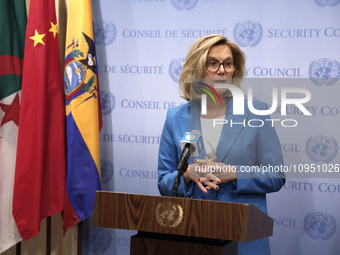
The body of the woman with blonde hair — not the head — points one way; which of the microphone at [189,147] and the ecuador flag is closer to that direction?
the microphone

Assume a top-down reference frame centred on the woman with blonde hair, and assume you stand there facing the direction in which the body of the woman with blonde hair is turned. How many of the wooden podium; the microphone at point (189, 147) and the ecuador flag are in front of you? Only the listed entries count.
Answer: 2

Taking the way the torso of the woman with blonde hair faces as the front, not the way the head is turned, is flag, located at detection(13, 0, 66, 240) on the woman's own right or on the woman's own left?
on the woman's own right

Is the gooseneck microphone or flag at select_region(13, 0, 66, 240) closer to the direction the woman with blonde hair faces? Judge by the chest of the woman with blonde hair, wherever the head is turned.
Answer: the gooseneck microphone

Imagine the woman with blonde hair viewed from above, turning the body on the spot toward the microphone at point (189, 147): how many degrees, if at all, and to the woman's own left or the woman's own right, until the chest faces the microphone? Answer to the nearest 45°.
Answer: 0° — they already face it

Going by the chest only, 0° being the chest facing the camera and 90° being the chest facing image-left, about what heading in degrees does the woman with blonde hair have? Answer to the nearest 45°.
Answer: approximately 0°

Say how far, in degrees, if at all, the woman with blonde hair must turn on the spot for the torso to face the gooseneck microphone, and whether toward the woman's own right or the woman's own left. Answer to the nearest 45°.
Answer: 0° — they already face it

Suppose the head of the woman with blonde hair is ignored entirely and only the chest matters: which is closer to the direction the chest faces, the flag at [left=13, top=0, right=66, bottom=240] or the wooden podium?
the wooden podium

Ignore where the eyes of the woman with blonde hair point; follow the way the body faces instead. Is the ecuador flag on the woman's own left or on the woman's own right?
on the woman's own right

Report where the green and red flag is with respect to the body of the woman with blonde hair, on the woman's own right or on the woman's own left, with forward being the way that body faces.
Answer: on the woman's own right
